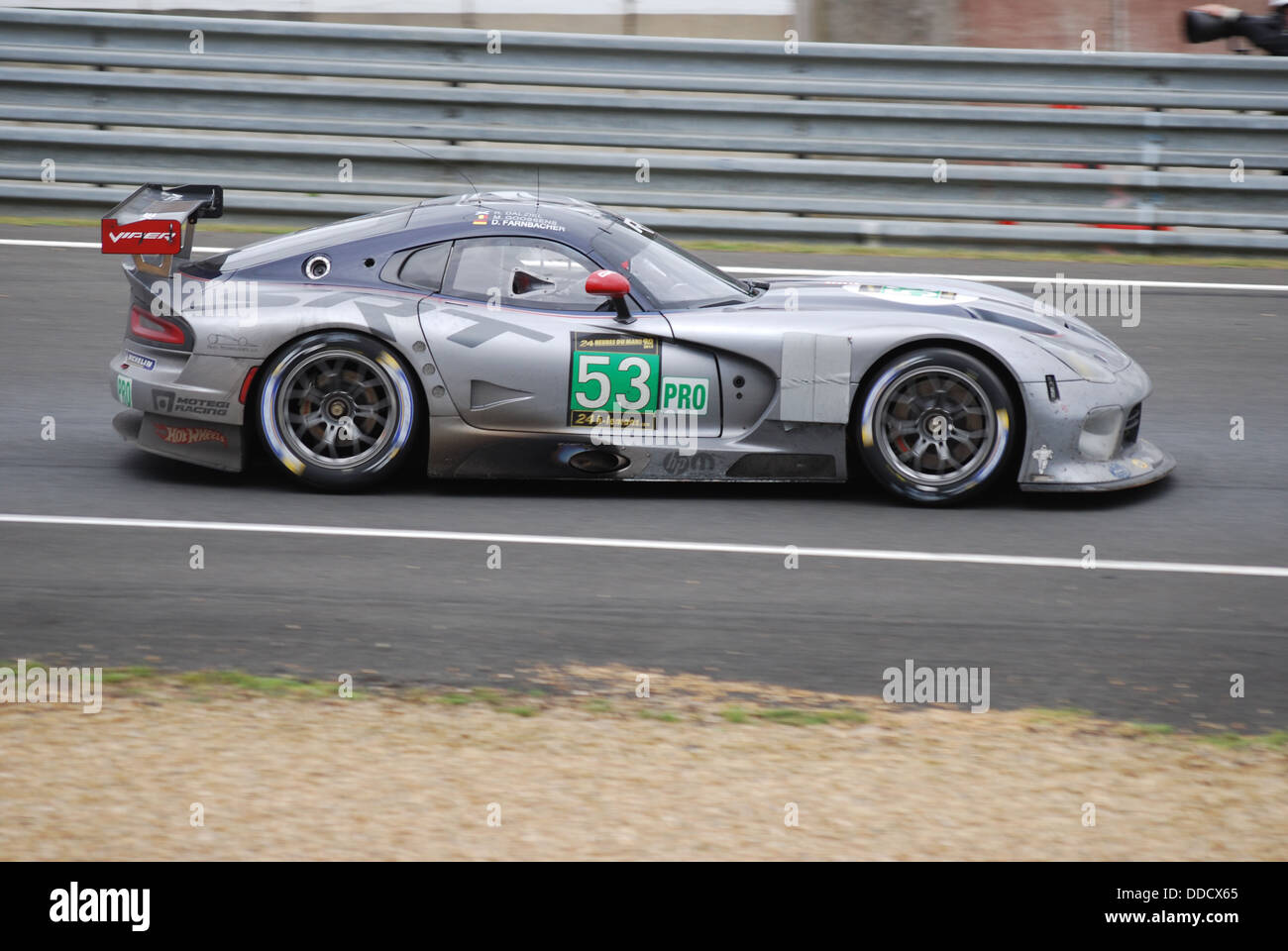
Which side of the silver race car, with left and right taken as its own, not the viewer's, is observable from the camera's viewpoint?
right

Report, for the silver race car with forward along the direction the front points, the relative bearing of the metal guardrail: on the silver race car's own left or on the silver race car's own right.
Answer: on the silver race car's own left
